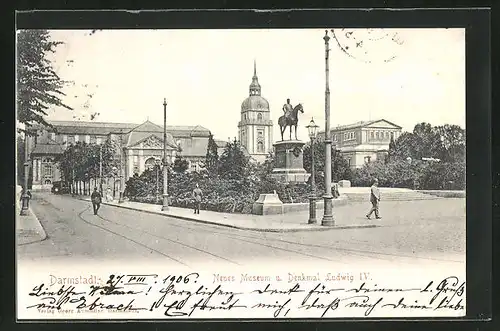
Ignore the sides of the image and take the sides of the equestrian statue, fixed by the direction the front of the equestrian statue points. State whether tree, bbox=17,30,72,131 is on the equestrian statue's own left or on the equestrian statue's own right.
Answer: on the equestrian statue's own right

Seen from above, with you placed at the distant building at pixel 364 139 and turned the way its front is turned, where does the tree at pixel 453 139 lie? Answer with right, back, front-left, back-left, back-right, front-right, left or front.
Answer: front-left

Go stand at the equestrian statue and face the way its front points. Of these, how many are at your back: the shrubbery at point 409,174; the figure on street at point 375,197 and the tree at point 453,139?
0

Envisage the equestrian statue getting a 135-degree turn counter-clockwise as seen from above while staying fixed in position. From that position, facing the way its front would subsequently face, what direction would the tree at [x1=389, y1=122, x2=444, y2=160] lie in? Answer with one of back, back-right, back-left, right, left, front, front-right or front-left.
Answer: right

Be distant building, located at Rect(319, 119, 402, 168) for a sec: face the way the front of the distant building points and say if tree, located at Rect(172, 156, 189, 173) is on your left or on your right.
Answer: on your right

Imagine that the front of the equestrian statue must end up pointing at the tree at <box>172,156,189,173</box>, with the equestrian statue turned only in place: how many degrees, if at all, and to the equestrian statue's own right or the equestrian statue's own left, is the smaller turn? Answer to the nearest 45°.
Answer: approximately 135° to the equestrian statue's own right

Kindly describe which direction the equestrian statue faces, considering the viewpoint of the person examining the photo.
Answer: facing the viewer and to the right of the viewer

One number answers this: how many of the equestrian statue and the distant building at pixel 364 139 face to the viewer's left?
0
